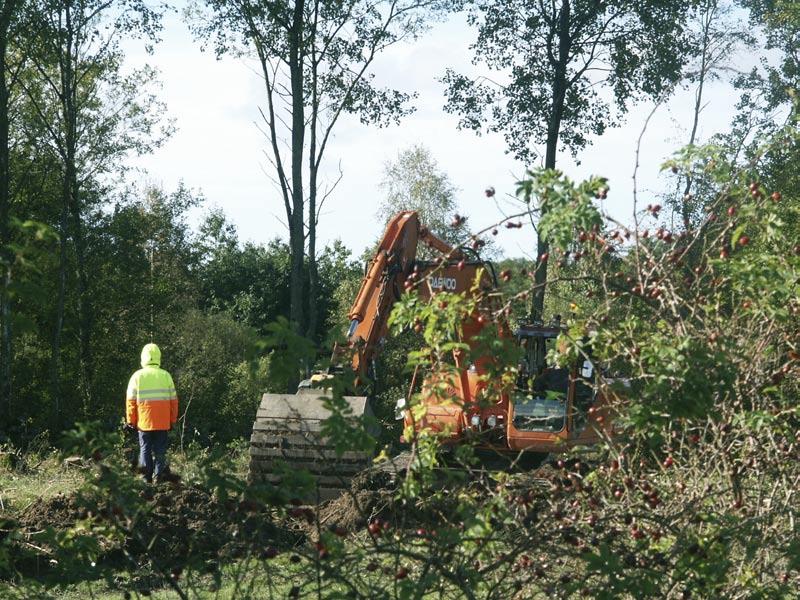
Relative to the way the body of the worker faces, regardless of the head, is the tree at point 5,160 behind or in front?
in front

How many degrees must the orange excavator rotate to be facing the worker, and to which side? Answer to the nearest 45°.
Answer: approximately 45° to its right

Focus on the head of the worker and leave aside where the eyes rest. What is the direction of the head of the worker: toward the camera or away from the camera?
away from the camera

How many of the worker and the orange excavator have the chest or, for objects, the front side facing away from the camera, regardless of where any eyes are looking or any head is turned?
1

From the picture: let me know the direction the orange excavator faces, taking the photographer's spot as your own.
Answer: facing the viewer and to the left of the viewer

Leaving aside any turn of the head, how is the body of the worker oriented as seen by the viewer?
away from the camera

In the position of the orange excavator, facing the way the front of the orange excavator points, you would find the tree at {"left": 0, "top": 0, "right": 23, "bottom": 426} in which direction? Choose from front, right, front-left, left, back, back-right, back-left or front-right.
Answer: right

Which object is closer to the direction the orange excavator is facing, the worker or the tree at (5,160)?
the worker

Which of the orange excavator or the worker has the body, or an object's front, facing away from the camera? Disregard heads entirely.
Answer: the worker
